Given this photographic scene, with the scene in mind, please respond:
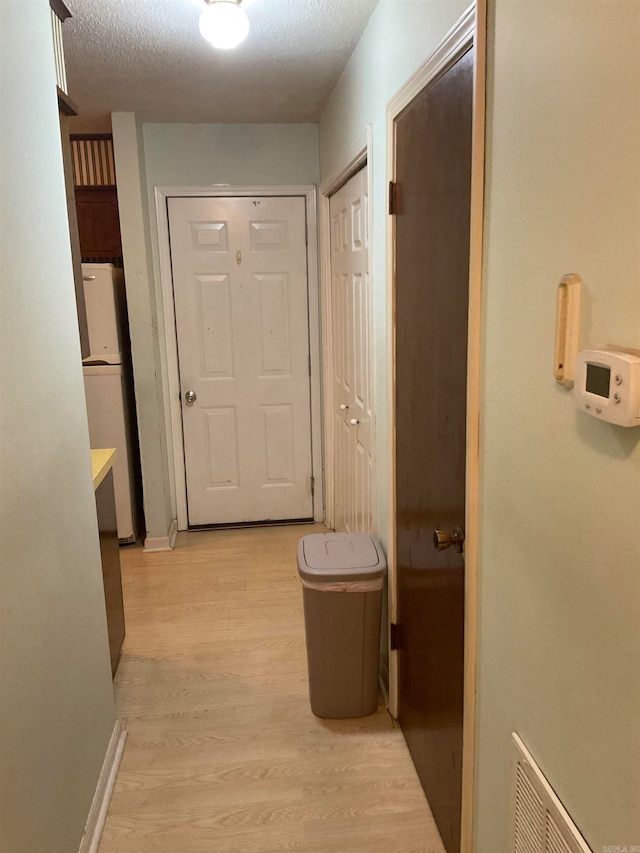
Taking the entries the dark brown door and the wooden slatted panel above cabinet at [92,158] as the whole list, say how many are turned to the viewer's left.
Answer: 1

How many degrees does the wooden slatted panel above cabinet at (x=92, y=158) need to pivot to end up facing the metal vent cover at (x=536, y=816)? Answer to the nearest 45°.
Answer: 0° — it already faces it

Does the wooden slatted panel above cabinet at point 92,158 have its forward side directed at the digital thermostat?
yes

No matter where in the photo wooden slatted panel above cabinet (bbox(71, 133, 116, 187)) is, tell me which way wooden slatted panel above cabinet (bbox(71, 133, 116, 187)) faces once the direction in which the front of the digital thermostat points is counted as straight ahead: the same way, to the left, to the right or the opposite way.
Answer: to the left

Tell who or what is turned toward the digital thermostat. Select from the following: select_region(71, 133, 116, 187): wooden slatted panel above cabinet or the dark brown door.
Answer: the wooden slatted panel above cabinet

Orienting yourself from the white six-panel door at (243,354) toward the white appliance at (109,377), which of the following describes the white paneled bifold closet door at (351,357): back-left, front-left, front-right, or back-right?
back-left

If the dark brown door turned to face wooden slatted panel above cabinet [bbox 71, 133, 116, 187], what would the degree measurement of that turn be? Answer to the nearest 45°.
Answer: approximately 45° to its right

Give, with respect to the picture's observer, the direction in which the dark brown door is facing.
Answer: facing to the left of the viewer
